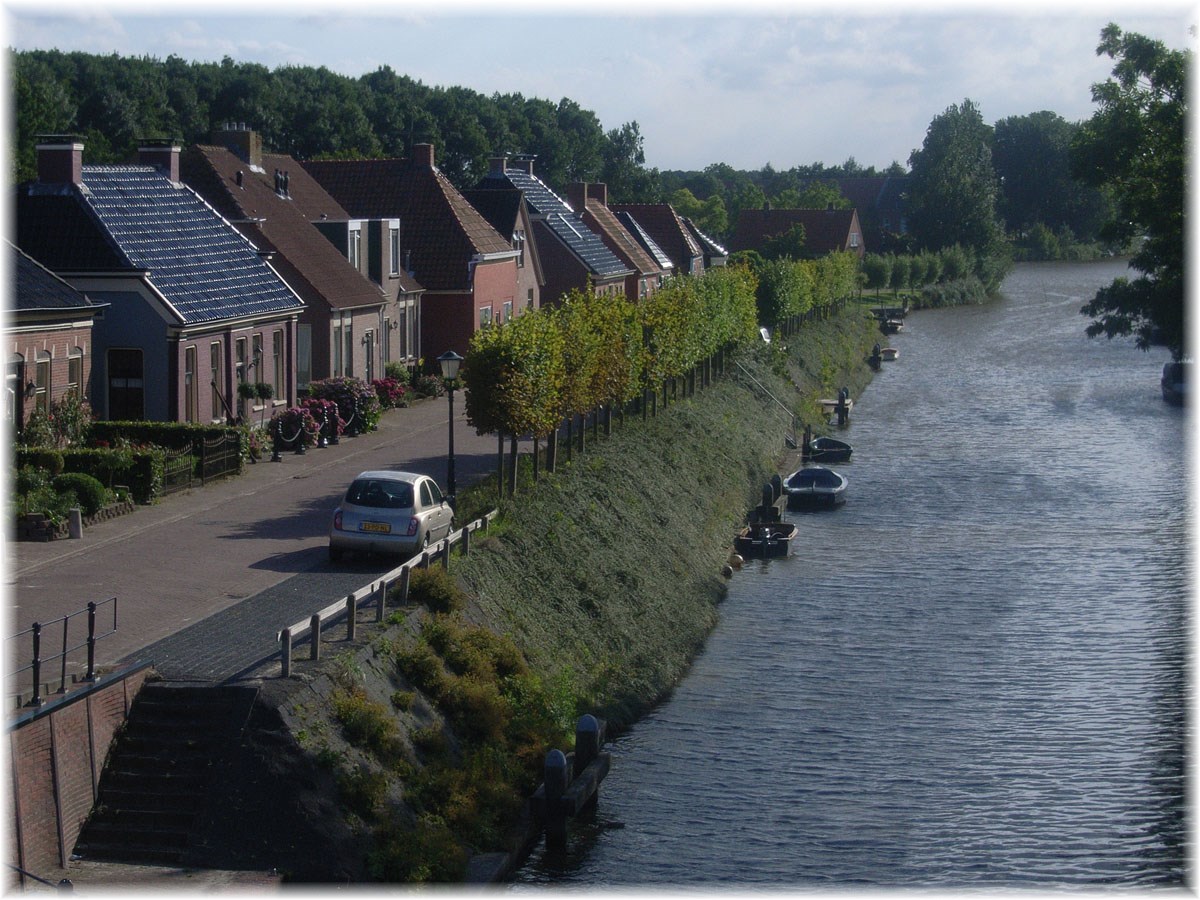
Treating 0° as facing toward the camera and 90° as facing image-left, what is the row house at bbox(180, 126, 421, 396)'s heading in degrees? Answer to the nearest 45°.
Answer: approximately 315°

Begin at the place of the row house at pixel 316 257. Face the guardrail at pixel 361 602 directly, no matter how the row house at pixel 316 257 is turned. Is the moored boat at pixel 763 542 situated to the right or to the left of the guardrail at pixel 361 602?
left

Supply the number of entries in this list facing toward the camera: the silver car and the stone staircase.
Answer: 1

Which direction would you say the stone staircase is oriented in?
toward the camera

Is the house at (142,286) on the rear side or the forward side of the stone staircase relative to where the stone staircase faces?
on the rear side

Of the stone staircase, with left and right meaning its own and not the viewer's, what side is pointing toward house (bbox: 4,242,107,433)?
back

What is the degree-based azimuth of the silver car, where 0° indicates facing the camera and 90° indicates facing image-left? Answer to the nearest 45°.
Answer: approximately 225°

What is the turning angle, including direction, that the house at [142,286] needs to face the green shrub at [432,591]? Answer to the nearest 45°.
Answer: approximately 45° to its right

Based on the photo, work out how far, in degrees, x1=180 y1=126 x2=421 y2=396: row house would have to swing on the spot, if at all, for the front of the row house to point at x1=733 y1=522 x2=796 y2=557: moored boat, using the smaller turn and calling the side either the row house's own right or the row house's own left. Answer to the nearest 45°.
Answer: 0° — it already faces it

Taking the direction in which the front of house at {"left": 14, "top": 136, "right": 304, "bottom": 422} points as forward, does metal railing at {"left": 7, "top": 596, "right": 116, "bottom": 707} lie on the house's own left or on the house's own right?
on the house's own right

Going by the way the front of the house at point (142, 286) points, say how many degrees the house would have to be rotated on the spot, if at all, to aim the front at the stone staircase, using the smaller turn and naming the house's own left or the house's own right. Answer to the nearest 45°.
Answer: approximately 45° to the house's own right

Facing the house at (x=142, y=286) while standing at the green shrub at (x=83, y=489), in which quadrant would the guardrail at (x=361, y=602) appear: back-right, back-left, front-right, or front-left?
back-right

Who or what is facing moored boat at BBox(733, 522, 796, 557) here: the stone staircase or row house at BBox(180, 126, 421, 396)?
the row house

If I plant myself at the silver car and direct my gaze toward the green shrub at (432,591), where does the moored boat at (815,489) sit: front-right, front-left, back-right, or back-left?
back-left

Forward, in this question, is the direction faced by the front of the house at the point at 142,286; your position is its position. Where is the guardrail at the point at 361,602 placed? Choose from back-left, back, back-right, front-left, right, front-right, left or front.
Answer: front-right

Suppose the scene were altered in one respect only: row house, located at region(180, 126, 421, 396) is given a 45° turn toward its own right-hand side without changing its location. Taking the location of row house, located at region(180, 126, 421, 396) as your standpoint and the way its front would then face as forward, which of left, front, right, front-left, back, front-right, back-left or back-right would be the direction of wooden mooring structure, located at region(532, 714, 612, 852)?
front
